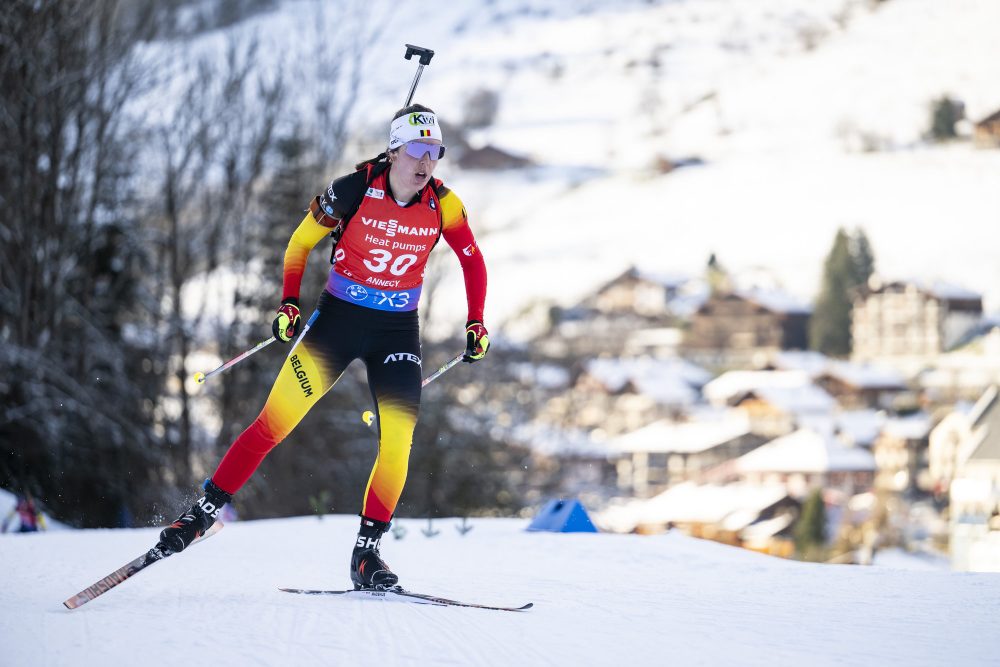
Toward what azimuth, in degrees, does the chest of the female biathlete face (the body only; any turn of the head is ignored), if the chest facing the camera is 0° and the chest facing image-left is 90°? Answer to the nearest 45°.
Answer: approximately 315°

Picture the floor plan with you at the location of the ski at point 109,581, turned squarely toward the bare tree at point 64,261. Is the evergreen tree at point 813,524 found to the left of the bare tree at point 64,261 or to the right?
right
